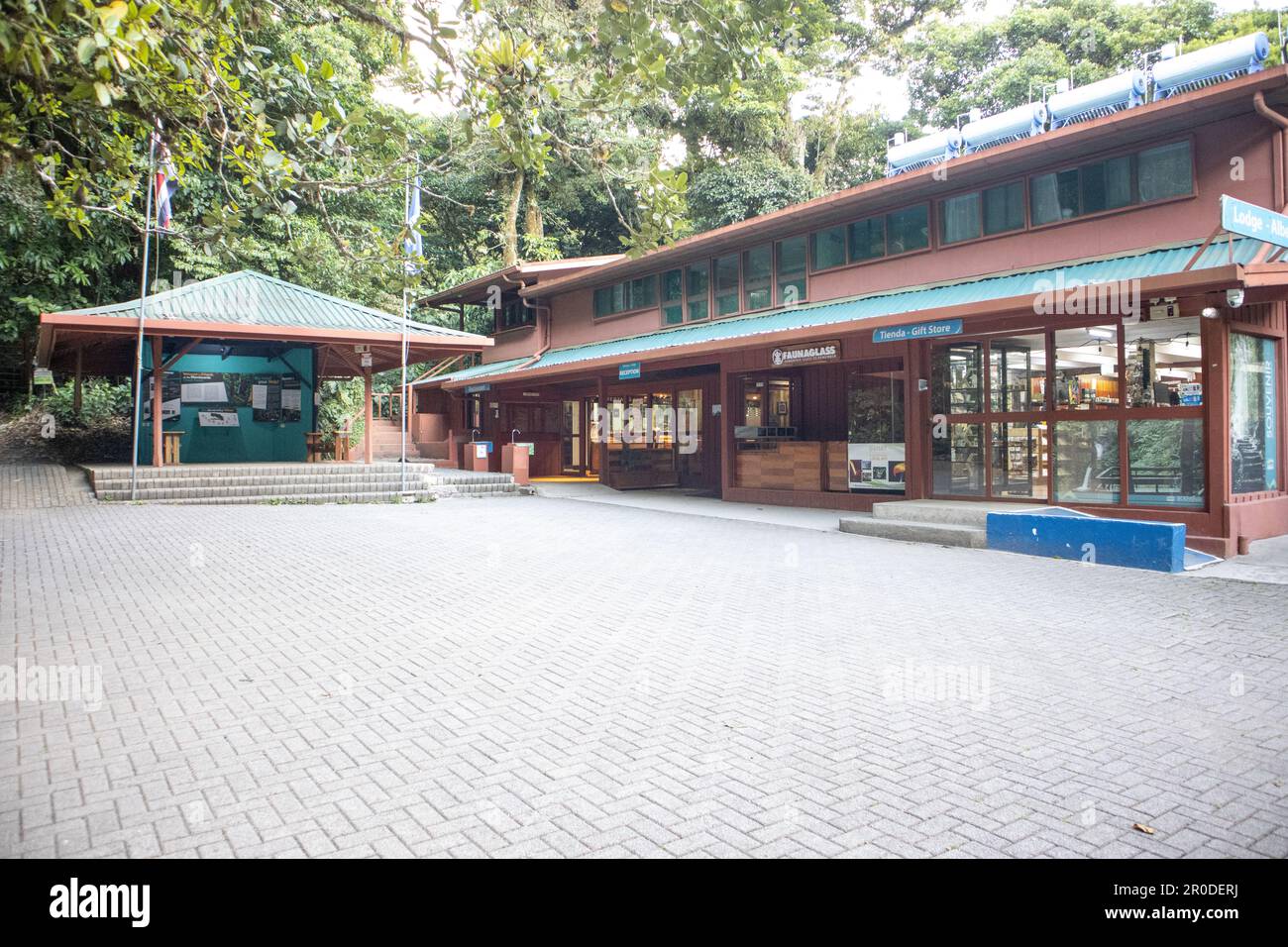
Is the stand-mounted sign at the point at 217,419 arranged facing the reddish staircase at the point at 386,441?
no

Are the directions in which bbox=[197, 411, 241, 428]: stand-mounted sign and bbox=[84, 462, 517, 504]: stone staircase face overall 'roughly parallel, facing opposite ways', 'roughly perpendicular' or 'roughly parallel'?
roughly parallel

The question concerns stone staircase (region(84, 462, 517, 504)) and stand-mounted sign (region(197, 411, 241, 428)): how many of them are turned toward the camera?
2

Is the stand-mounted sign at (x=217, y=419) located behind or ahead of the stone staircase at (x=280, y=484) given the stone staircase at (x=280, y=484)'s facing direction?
behind

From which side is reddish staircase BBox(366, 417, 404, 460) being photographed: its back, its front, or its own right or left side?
front

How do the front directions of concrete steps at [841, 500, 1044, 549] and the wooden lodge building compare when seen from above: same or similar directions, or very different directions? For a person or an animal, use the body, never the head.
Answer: same or similar directions

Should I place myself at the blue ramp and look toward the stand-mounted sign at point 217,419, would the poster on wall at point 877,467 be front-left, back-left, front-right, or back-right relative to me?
front-right

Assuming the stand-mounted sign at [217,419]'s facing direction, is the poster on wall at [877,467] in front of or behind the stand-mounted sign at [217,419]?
in front

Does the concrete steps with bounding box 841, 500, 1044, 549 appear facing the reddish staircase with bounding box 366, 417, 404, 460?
no

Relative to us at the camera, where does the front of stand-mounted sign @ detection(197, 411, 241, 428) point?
facing the viewer

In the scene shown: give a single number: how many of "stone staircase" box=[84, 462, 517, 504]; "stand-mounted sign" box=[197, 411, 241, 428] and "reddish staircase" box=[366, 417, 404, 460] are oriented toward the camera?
3

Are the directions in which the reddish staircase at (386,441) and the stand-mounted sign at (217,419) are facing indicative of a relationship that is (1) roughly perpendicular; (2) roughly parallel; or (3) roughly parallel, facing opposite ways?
roughly parallel

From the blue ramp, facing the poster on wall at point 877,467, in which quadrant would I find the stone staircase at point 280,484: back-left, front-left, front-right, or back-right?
front-left

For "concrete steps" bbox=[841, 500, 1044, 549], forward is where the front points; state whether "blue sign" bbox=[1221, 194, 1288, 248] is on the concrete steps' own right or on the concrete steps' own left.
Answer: on the concrete steps' own left

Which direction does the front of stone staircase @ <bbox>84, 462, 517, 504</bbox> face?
toward the camera

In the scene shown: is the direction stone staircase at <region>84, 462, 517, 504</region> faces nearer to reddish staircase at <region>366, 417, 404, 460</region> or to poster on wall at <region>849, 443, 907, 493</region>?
the poster on wall
